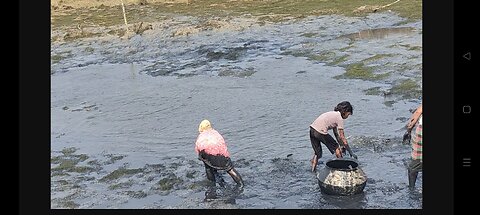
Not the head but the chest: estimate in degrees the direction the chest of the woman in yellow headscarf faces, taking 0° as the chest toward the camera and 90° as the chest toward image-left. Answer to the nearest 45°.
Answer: approximately 135°
